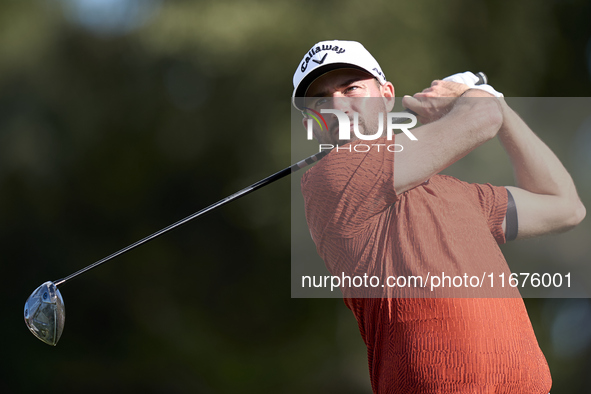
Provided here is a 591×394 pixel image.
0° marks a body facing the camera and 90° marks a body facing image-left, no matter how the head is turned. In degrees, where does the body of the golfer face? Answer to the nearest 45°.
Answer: approximately 0°
